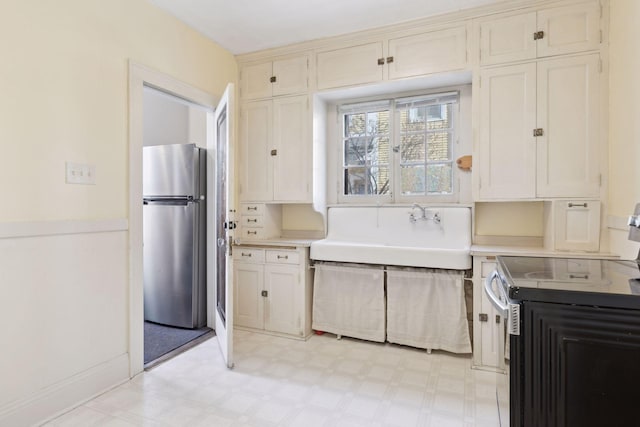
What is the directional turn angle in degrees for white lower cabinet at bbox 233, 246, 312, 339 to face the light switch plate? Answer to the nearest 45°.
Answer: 0° — it already faces it

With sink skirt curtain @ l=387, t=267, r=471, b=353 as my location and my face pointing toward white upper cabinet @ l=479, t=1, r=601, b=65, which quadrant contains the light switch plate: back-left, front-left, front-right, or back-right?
back-right

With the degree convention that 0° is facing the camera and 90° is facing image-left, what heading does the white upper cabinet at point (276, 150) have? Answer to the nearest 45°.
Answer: approximately 45°

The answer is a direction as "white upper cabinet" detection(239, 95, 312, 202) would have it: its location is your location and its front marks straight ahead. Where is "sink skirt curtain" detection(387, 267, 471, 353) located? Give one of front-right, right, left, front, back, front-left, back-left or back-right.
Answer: left

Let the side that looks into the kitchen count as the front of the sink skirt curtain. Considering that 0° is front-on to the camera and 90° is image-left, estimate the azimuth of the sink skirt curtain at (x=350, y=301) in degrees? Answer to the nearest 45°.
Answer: approximately 0°

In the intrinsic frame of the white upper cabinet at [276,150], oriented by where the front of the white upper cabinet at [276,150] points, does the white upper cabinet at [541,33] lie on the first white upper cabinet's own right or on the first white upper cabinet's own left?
on the first white upper cabinet's own left

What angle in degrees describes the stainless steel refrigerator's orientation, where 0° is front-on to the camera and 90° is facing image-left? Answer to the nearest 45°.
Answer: approximately 45°

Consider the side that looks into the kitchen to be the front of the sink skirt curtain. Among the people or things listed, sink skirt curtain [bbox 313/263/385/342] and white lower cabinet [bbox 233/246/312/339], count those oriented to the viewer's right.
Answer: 0

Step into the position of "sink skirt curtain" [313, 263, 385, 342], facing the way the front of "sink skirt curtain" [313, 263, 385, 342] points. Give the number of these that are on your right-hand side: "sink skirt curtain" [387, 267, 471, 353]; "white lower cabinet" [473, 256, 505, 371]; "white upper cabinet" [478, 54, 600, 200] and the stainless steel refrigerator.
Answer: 1

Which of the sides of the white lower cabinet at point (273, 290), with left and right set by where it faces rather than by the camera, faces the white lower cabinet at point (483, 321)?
left

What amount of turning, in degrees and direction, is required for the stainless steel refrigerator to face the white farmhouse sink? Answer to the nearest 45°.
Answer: approximately 90° to its left

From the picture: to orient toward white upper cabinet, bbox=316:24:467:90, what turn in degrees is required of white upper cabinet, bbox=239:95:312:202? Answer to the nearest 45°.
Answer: approximately 90° to its left

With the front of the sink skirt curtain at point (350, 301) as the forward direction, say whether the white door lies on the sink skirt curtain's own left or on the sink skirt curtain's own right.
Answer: on the sink skirt curtain's own right
